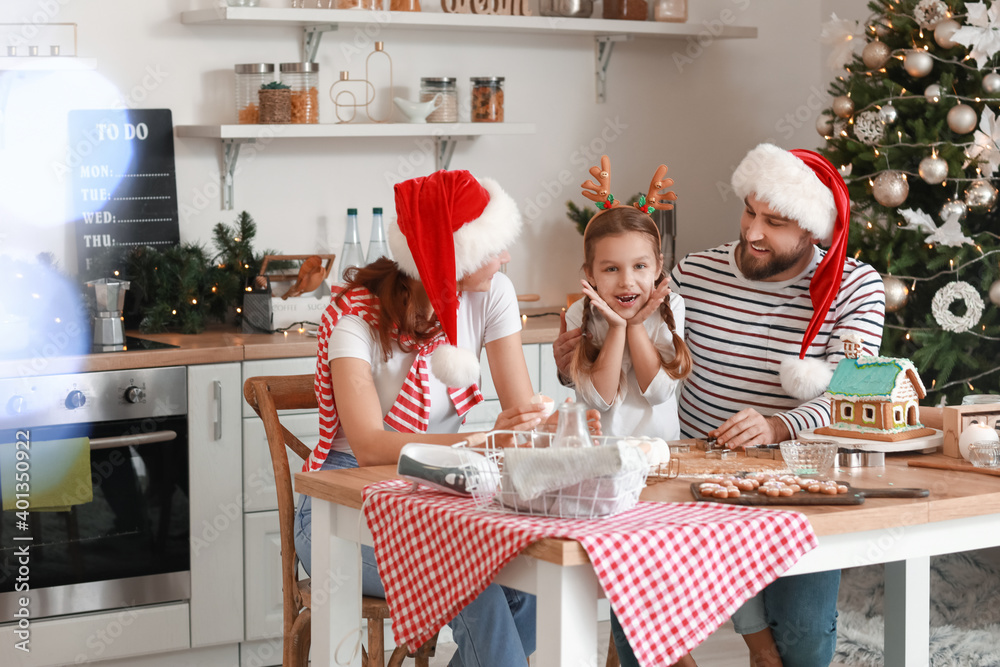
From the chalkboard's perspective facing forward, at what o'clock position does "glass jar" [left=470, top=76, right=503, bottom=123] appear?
The glass jar is roughly at 9 o'clock from the chalkboard.

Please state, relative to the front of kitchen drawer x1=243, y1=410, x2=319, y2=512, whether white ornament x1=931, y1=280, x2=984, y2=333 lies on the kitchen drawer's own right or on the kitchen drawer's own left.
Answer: on the kitchen drawer's own left

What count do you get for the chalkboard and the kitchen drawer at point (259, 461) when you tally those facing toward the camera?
2

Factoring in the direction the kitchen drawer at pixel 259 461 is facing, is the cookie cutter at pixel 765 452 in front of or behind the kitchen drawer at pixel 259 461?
in front

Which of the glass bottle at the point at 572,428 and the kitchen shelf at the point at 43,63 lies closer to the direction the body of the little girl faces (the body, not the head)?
the glass bottle

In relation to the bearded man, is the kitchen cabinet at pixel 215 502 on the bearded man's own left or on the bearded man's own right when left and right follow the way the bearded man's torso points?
on the bearded man's own right

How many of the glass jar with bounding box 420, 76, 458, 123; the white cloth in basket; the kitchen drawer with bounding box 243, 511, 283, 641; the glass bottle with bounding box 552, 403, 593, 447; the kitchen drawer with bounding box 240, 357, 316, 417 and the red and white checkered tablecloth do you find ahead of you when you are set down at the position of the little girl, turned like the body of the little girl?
3

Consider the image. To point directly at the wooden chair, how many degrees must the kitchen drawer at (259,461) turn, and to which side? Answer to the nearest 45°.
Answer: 0° — it already faces it

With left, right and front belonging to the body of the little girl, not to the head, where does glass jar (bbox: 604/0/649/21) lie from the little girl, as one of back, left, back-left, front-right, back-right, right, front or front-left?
back

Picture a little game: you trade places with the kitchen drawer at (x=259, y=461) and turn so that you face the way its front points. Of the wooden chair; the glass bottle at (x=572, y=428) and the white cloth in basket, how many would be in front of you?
3

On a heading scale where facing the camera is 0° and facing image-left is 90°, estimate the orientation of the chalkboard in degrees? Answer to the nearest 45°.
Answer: approximately 0°

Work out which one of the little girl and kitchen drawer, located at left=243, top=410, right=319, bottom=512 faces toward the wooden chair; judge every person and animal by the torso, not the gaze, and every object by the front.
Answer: the kitchen drawer

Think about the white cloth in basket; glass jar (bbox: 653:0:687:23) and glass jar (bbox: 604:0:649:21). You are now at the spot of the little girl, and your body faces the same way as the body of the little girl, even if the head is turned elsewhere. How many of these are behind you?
2

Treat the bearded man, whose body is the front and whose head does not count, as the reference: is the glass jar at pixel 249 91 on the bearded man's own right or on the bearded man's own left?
on the bearded man's own right
